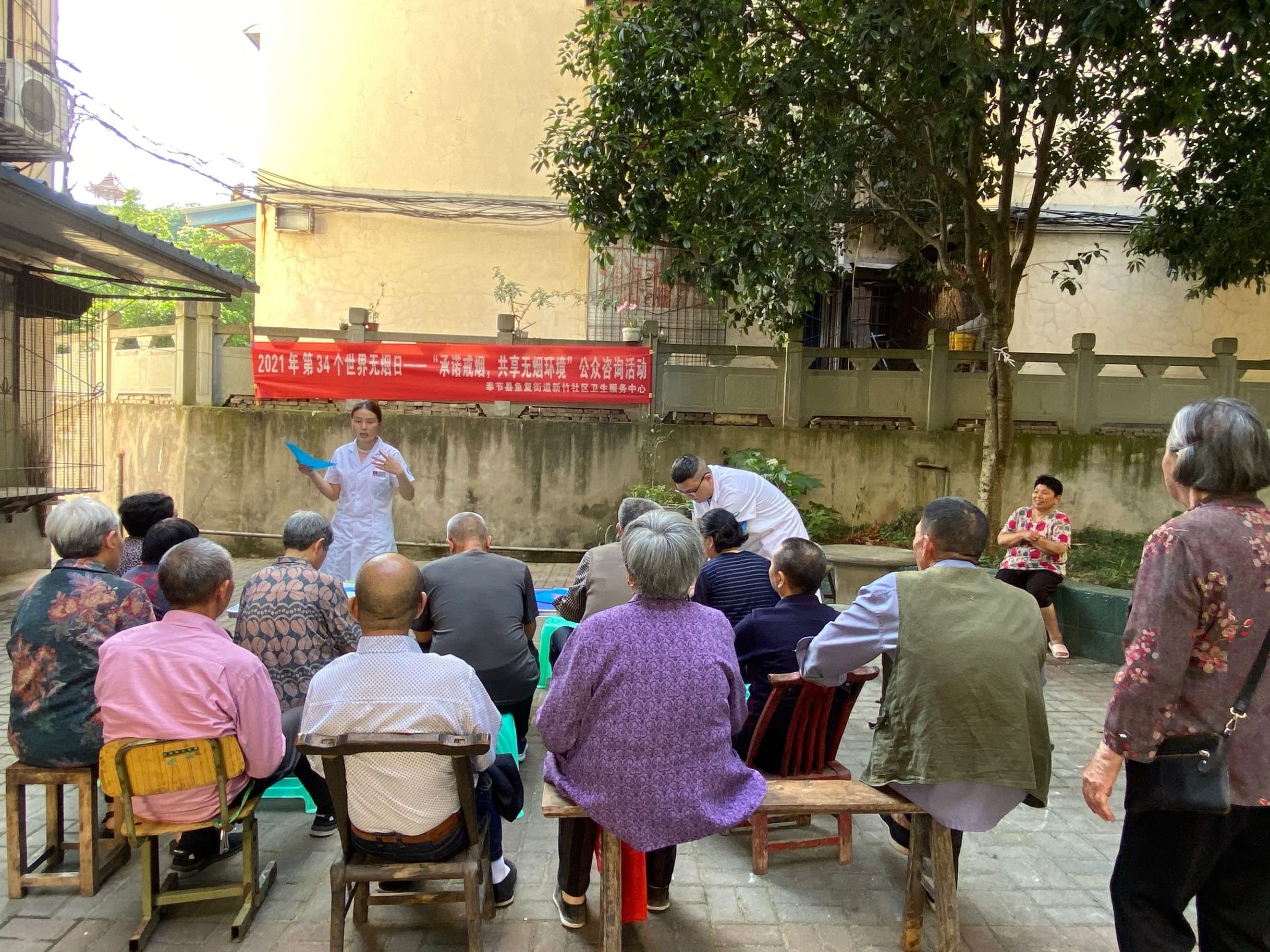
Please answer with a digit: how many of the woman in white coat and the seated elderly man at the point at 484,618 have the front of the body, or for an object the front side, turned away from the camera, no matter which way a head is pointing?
1

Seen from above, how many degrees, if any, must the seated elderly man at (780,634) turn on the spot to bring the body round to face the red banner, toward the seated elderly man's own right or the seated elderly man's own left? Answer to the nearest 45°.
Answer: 0° — they already face it

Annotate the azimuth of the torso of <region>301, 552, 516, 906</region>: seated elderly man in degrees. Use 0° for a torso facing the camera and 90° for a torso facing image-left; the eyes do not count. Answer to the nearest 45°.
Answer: approximately 180°

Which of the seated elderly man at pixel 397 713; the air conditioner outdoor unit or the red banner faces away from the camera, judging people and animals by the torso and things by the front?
the seated elderly man

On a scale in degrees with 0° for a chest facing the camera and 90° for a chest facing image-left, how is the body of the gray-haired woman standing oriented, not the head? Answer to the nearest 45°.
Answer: approximately 135°

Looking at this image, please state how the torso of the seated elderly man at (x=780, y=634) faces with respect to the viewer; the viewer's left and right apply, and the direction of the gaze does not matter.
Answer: facing away from the viewer and to the left of the viewer

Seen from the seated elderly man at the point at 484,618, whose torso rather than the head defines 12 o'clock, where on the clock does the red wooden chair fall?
The red wooden chair is roughly at 4 o'clock from the seated elderly man.

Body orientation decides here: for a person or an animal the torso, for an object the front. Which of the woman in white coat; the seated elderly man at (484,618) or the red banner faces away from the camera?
the seated elderly man

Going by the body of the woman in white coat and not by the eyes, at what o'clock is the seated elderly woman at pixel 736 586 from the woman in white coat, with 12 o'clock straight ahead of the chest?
The seated elderly woman is roughly at 11 o'clock from the woman in white coat.

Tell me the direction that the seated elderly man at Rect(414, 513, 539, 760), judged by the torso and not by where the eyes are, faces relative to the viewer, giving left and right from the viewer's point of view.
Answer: facing away from the viewer

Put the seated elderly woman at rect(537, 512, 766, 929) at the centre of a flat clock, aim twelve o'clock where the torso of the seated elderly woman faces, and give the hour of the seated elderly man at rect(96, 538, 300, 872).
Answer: The seated elderly man is roughly at 9 o'clock from the seated elderly woman.

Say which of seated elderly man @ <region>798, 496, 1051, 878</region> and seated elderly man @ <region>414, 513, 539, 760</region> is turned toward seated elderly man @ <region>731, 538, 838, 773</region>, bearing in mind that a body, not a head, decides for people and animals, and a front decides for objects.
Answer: seated elderly man @ <region>798, 496, 1051, 878</region>

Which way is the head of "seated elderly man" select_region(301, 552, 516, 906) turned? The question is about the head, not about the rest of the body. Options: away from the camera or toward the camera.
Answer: away from the camera
